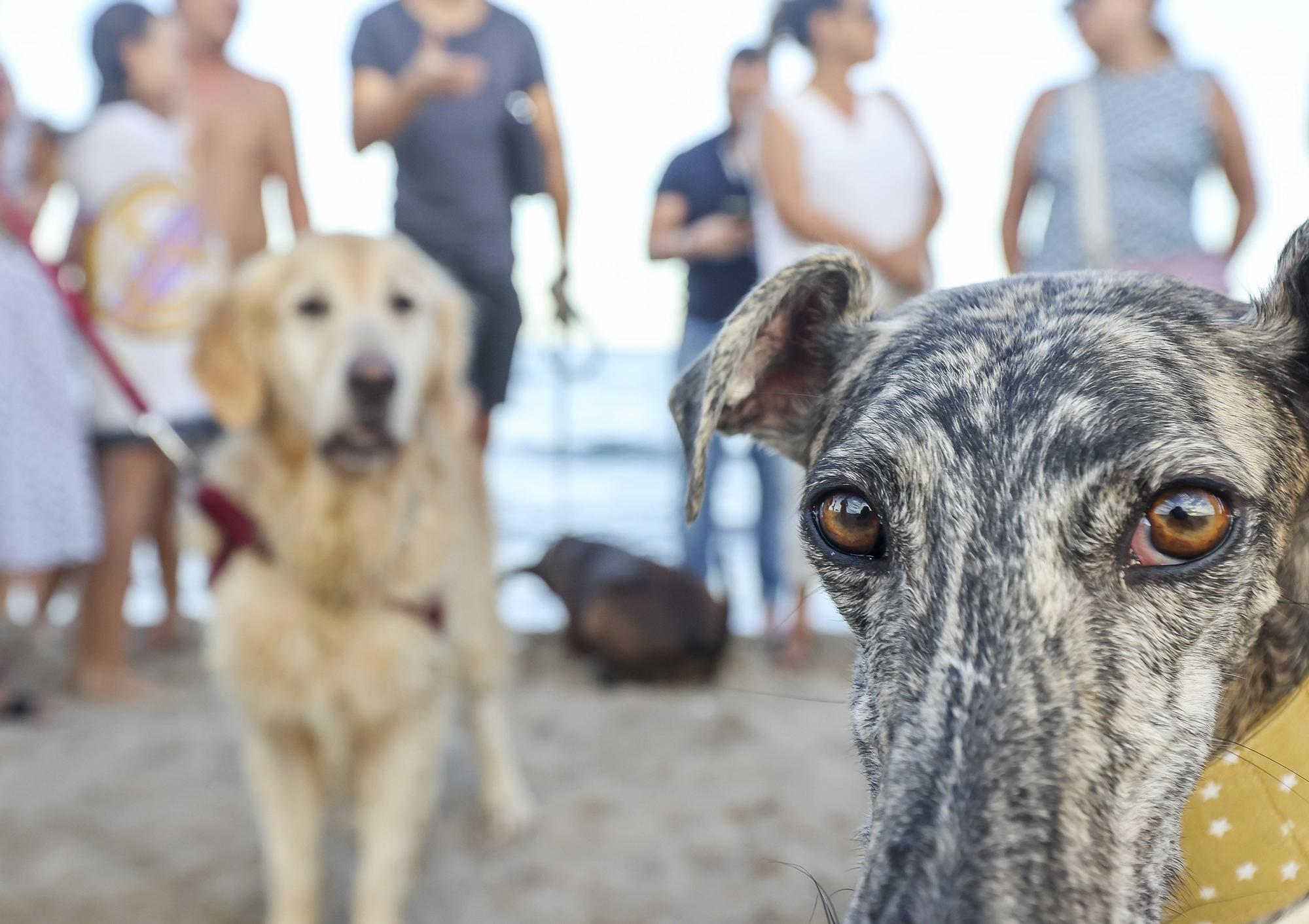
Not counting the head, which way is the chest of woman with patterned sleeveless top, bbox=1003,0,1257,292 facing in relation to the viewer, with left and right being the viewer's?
facing the viewer

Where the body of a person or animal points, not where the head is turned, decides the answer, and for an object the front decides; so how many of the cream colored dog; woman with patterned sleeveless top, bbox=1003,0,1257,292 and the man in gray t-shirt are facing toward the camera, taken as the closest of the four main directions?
3

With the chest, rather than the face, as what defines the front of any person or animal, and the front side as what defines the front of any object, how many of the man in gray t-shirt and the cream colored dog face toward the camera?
2
